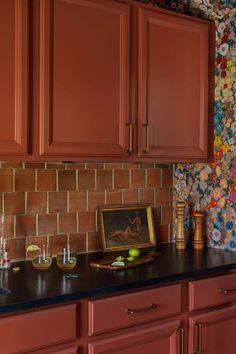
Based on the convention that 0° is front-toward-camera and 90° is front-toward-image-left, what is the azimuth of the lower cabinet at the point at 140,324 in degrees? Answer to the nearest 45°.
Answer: approximately 315°

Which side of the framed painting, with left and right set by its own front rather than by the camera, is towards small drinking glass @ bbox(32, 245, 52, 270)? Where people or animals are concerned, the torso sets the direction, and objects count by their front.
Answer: right

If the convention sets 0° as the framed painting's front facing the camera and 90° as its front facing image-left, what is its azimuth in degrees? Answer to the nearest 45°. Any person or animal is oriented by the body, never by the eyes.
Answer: approximately 315°

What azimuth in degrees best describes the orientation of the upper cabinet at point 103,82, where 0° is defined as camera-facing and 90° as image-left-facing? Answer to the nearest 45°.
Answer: approximately 315°
